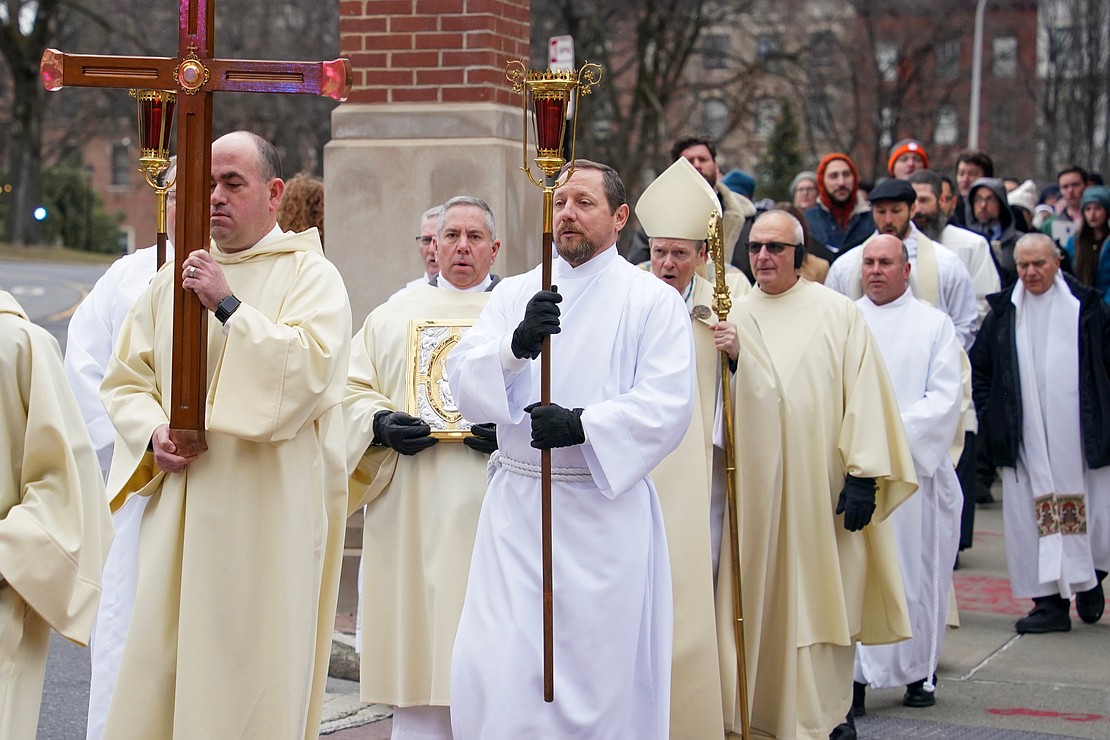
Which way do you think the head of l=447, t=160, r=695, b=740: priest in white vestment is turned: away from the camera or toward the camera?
toward the camera

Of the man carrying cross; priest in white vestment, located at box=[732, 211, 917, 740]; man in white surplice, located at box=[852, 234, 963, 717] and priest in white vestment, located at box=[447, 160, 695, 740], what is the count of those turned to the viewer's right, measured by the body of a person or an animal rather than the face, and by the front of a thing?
0

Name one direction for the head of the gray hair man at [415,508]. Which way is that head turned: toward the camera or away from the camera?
toward the camera

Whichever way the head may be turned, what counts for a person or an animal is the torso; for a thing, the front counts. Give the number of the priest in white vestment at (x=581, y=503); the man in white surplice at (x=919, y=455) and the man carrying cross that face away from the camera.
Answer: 0

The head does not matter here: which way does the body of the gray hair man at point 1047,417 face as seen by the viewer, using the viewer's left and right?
facing the viewer

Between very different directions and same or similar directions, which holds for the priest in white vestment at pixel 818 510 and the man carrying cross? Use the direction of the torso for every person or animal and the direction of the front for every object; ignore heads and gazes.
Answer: same or similar directions

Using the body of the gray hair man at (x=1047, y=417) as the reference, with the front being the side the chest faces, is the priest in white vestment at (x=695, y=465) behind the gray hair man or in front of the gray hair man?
in front

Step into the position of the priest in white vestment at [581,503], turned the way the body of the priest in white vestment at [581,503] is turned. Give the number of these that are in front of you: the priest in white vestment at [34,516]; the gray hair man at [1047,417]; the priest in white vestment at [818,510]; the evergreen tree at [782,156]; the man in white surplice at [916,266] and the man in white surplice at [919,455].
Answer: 1

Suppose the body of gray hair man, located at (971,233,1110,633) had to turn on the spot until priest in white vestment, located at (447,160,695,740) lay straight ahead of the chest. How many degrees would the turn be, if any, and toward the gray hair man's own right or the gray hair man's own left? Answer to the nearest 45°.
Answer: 0° — they already face them

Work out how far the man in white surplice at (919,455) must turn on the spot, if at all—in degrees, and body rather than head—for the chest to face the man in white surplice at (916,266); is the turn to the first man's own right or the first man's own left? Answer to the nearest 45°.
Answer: approximately 135° to the first man's own right

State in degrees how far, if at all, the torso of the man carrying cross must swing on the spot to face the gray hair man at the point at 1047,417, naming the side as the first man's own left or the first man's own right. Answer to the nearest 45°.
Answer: approximately 180°

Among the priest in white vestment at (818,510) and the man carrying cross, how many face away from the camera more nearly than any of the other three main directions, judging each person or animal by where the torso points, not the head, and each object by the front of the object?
0

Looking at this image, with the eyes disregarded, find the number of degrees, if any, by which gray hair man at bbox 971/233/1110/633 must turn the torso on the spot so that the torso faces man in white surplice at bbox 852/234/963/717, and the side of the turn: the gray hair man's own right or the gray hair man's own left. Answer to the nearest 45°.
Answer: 0° — they already face them
